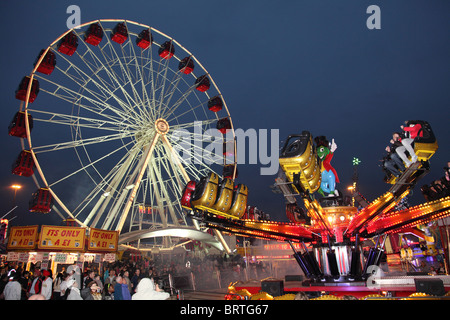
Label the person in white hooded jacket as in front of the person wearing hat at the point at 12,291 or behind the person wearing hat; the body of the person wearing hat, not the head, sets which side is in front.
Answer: behind
